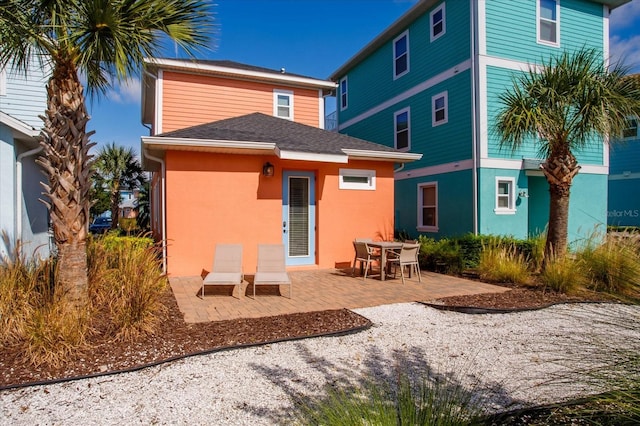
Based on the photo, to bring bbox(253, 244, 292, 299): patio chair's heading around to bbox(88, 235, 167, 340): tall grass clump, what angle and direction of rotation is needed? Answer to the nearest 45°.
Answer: approximately 45° to its right

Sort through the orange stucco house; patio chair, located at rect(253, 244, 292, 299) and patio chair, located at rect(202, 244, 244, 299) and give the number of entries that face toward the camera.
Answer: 3

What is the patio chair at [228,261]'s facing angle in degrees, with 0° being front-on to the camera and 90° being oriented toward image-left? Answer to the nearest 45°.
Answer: approximately 0°

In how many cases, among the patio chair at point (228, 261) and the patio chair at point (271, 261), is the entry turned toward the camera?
2

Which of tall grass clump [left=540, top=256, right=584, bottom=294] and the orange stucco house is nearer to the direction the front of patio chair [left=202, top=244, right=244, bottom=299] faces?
the tall grass clump

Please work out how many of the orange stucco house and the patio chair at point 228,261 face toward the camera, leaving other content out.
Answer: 2

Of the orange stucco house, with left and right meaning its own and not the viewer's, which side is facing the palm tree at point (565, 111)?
left

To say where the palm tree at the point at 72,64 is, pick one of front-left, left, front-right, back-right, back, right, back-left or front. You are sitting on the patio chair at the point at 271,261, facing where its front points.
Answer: front-right

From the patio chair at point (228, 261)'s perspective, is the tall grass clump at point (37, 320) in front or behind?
in front

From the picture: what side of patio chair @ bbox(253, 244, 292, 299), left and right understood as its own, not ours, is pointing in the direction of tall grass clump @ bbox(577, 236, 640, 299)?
left

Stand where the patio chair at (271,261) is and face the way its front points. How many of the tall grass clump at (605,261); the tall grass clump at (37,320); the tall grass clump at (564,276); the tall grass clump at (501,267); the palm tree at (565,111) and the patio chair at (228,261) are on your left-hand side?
4

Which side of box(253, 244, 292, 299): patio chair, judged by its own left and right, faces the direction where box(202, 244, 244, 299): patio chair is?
right

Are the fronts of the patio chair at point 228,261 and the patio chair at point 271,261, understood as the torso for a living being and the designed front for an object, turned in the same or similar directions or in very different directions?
same or similar directions

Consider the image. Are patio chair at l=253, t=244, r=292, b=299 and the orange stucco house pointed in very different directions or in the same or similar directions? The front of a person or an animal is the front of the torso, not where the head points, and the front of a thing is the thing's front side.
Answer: same or similar directions

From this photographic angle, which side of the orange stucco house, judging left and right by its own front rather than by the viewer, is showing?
front
